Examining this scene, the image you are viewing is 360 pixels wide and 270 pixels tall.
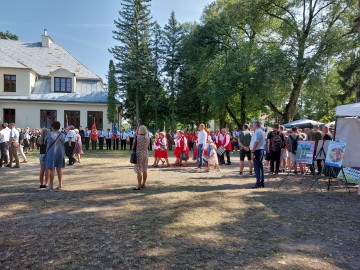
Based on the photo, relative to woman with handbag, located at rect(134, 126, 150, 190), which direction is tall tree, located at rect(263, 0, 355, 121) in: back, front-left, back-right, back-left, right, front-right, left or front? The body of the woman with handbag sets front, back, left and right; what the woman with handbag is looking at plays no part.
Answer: right

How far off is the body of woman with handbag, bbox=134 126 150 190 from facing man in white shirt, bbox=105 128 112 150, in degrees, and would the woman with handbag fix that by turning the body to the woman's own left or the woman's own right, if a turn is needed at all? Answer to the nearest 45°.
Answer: approximately 45° to the woman's own right

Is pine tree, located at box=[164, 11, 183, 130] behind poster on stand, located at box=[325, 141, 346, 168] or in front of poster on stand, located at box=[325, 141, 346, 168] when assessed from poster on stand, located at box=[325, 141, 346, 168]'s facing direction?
behind

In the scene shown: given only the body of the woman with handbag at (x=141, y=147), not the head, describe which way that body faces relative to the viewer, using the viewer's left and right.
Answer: facing away from the viewer and to the left of the viewer

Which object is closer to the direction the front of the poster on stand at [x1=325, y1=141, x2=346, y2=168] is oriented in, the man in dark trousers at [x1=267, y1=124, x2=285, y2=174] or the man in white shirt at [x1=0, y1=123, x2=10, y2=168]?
the man in white shirt

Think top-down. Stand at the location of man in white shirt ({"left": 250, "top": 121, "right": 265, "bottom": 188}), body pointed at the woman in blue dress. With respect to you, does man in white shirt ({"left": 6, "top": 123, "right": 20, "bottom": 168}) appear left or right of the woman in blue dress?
right

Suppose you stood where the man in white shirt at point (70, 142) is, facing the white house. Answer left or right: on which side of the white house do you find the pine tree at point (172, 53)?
right

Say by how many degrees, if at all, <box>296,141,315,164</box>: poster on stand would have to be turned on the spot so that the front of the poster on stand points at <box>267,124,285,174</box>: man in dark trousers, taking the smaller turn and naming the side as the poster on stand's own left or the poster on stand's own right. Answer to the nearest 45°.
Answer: approximately 135° to the poster on stand's own right

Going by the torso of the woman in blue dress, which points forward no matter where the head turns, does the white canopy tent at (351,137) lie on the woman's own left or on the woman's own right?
on the woman's own right

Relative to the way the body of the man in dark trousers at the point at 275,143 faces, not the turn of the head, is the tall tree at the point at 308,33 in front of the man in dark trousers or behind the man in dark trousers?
in front

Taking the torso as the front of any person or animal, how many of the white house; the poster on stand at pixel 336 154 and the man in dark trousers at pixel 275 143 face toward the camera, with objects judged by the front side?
2

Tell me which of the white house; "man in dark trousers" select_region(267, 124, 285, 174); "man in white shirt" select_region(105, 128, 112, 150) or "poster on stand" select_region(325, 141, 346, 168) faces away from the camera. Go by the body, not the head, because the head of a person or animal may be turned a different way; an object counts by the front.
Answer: the man in dark trousers
